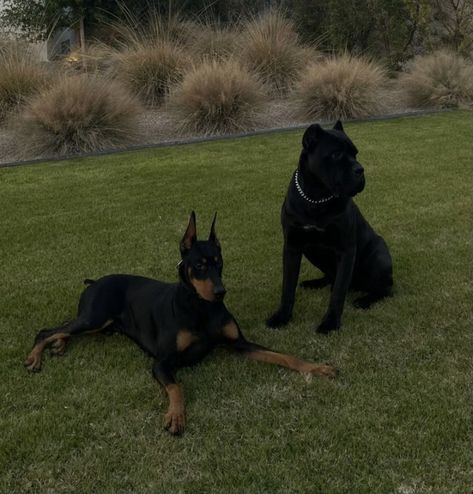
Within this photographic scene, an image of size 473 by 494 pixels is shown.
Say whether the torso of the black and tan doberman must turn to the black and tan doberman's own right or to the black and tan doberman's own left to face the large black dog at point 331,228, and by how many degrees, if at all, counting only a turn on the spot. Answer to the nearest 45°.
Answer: approximately 90° to the black and tan doberman's own left

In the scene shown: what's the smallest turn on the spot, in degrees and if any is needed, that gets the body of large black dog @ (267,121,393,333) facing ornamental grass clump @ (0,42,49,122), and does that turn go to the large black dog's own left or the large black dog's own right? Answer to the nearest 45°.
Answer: approximately 90° to the large black dog's own right

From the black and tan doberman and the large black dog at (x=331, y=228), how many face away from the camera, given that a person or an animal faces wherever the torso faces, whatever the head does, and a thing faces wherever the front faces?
0

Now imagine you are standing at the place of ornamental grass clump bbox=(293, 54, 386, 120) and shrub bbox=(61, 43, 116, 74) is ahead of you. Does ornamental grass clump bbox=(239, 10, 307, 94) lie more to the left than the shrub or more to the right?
right

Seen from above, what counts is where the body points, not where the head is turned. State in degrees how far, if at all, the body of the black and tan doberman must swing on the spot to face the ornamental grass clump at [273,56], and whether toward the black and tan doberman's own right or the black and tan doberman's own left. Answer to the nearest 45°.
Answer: approximately 135° to the black and tan doberman's own left

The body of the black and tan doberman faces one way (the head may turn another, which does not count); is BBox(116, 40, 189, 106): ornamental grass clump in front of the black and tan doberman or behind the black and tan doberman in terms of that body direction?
behind

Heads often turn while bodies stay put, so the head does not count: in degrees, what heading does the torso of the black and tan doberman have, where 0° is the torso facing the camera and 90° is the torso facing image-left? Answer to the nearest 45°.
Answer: approximately 315°

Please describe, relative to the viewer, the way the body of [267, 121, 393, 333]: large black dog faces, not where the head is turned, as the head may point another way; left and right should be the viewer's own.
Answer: facing the viewer and to the left of the viewer

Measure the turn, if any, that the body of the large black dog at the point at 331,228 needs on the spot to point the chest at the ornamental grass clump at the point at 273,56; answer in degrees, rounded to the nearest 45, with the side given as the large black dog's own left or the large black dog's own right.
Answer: approximately 135° to the large black dog's own right
